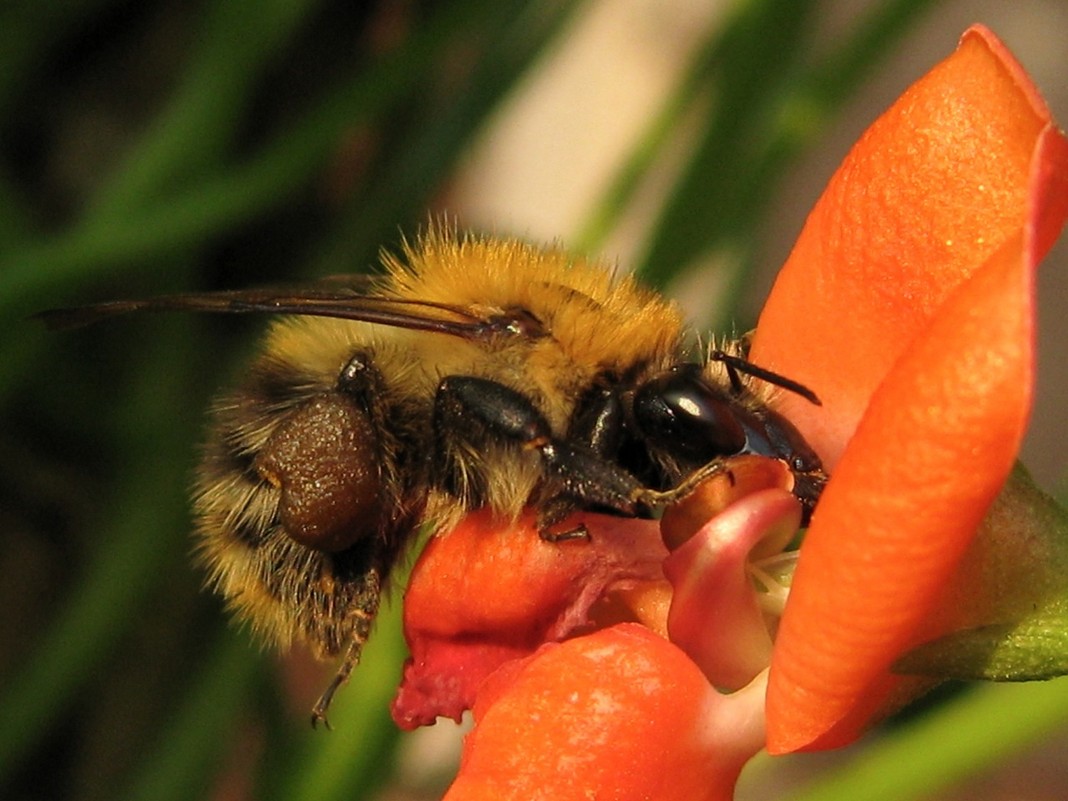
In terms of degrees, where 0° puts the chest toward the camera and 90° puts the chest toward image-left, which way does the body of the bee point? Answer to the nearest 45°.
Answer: approximately 270°
